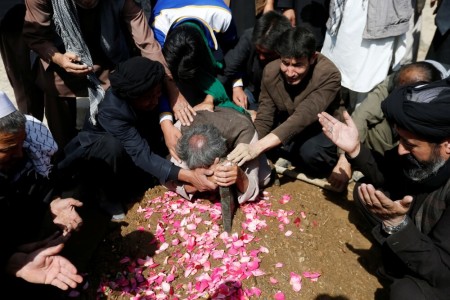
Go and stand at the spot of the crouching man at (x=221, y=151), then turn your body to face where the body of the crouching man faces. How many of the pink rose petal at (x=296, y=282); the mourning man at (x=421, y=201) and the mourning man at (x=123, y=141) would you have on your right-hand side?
1

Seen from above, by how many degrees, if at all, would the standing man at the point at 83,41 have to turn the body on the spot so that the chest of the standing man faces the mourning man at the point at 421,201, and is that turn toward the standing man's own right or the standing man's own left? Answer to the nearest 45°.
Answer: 0° — they already face them

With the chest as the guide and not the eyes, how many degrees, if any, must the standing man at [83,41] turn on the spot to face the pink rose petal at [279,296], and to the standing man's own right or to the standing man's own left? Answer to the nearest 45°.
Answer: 0° — they already face it

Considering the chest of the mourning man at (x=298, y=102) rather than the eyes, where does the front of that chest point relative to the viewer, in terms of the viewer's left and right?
facing the viewer and to the left of the viewer

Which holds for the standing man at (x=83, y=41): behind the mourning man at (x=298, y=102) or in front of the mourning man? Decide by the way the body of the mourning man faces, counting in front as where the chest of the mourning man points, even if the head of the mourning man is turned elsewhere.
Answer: in front

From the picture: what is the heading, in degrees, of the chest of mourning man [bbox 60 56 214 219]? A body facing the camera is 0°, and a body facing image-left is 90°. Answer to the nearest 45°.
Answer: approximately 315°

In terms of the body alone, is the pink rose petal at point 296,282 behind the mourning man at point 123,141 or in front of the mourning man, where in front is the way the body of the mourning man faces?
in front

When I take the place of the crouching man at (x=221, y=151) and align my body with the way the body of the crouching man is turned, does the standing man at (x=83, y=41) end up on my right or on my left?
on my right

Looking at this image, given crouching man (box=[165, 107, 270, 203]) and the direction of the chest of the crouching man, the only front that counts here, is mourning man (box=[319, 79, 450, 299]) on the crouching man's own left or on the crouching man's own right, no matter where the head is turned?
on the crouching man's own left

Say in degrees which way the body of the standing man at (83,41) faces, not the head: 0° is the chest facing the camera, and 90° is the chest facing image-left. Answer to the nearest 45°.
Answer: approximately 315°

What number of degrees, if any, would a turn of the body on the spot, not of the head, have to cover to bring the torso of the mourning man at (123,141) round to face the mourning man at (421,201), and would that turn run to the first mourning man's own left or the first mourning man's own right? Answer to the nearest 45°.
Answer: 0° — they already face them

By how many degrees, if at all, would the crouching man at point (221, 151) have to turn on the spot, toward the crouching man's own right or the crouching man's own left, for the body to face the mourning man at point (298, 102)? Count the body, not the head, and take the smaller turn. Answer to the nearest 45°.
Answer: approximately 135° to the crouching man's own left

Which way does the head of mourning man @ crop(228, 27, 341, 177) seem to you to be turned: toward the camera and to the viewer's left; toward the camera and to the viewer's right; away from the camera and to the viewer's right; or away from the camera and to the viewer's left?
toward the camera and to the viewer's left

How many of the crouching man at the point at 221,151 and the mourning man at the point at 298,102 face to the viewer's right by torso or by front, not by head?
0
